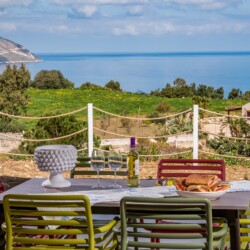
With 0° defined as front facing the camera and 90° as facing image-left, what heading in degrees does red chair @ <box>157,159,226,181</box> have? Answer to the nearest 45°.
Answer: approximately 0°

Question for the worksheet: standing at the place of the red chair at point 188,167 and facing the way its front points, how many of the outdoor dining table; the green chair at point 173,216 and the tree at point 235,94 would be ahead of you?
2

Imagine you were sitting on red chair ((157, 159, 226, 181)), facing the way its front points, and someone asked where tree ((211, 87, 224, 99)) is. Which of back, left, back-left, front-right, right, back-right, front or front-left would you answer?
back

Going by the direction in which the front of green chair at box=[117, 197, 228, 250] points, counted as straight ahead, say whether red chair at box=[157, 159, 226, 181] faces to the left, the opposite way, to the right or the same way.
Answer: the opposite way

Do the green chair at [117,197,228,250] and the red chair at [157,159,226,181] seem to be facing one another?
yes

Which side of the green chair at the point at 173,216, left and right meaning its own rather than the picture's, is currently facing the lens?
back

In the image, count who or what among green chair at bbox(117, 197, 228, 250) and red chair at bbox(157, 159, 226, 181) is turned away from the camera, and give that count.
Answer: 1

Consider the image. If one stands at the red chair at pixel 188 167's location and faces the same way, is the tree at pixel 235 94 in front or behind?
behind

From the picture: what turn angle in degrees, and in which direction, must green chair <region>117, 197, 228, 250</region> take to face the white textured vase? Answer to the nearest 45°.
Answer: approximately 45° to its left

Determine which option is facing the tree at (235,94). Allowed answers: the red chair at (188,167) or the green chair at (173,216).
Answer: the green chair

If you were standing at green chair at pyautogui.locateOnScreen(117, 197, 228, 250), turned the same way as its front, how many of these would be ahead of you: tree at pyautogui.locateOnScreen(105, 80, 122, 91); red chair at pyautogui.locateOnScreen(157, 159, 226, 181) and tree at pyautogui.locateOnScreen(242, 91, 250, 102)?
3

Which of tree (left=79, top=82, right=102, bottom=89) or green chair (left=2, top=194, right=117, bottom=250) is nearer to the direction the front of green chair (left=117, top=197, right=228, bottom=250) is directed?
the tree

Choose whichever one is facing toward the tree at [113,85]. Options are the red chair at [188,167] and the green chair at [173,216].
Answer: the green chair

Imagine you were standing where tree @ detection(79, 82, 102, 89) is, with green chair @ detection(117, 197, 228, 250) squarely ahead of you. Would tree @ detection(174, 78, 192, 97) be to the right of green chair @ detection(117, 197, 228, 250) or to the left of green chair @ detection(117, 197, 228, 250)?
left

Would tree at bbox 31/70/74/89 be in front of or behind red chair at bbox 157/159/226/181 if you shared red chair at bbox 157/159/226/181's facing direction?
behind
